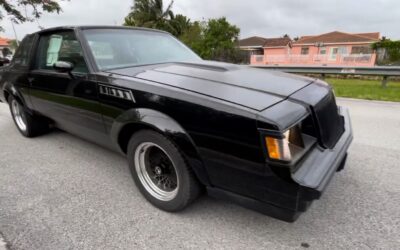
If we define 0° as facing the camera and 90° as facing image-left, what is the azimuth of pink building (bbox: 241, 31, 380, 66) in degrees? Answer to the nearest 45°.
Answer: approximately 0°

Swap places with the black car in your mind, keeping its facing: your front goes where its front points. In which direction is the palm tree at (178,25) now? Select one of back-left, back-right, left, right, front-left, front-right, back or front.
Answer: back-left

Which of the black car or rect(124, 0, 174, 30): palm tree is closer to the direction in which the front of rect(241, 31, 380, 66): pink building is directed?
the black car

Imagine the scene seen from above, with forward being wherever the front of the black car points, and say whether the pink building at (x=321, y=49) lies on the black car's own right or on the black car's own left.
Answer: on the black car's own left

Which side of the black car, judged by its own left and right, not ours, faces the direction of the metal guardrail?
left

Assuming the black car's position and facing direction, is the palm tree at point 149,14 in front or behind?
behind

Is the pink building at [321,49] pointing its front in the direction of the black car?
yes

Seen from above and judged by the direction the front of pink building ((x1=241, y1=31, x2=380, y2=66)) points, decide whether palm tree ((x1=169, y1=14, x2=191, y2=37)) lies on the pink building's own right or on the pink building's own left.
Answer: on the pink building's own right

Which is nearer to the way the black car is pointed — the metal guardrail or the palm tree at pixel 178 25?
the metal guardrail

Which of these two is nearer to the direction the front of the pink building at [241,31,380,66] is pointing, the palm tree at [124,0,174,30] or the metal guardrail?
the metal guardrail

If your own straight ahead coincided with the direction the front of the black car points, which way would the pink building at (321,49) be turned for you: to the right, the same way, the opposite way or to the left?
to the right

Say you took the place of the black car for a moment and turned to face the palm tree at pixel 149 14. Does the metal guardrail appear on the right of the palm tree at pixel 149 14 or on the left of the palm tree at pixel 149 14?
right

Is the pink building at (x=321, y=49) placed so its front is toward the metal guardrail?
yes
